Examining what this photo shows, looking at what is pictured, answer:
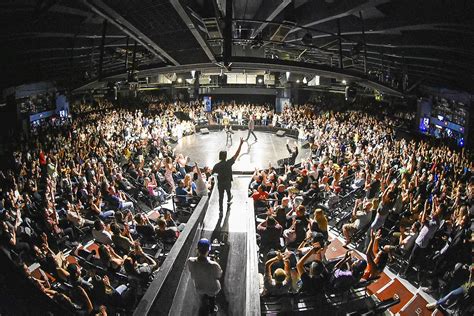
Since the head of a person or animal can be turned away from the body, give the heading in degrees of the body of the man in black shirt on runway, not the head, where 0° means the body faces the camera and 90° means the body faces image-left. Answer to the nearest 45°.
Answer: approximately 180°

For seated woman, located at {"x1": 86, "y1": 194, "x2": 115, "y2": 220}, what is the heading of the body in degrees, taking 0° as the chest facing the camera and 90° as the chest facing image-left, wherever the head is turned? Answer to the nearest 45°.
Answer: approximately 270°

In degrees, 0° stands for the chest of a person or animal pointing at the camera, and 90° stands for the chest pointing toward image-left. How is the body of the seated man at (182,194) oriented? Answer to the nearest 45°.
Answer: approximately 225°

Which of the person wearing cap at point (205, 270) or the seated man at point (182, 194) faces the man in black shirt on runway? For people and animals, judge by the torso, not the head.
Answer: the person wearing cap

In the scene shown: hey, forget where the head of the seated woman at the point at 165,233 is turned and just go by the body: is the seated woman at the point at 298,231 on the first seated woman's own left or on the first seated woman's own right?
on the first seated woman's own right

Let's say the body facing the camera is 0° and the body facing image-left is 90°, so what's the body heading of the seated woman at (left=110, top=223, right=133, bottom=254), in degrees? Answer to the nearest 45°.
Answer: approximately 225°

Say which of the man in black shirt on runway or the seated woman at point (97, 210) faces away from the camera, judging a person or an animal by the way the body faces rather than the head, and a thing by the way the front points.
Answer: the man in black shirt on runway

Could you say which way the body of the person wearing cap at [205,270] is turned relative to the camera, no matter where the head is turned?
away from the camera
